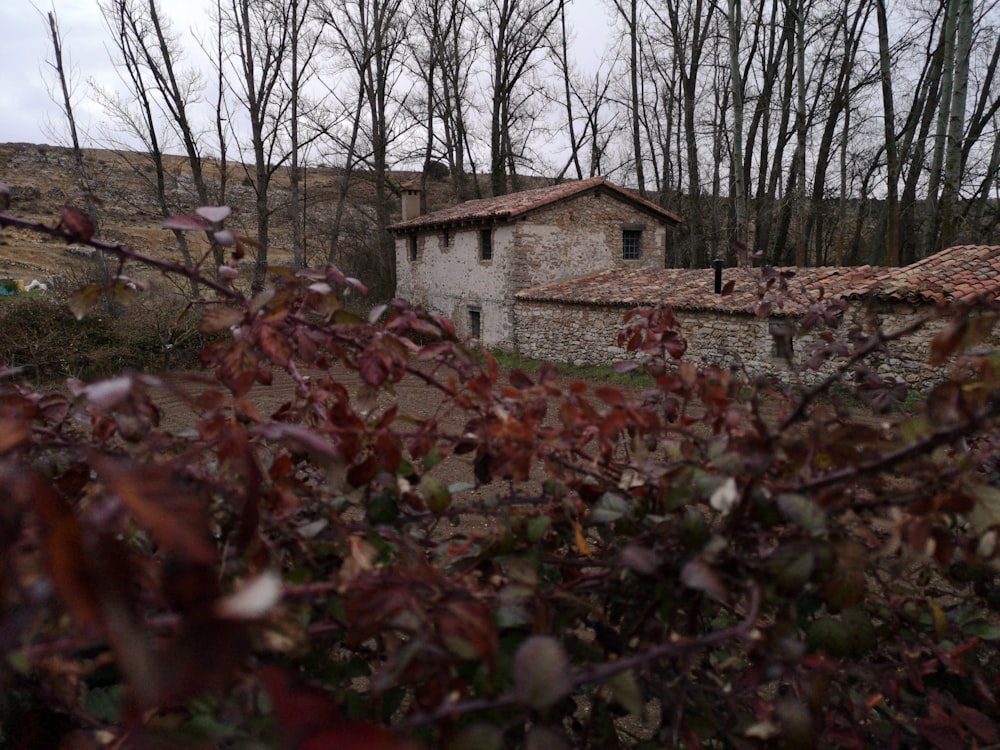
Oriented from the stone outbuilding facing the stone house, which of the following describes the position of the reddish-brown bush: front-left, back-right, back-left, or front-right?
back-left

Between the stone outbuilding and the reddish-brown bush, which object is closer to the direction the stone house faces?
the reddish-brown bush

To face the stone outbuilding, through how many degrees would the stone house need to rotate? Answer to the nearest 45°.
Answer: approximately 90° to its left

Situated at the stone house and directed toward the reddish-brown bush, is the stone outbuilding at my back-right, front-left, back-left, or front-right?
front-left

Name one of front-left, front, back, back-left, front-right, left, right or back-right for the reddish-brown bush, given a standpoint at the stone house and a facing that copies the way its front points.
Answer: front-left

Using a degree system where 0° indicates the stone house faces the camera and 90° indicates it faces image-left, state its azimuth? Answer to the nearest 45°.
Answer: approximately 45°

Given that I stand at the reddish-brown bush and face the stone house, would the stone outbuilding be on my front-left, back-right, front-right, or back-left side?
front-right
